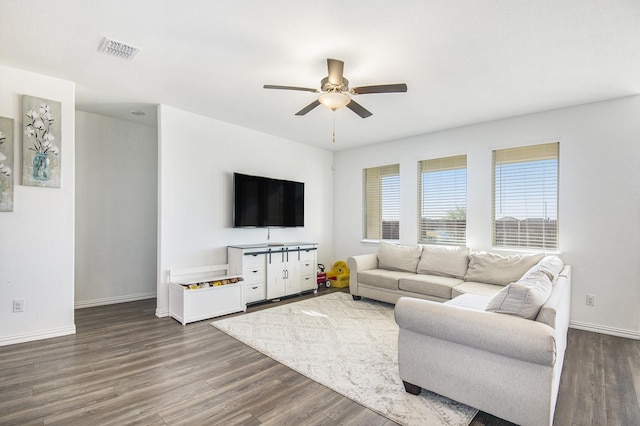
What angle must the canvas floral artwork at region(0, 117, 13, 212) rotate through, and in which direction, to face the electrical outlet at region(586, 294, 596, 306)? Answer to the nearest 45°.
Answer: approximately 45° to its left

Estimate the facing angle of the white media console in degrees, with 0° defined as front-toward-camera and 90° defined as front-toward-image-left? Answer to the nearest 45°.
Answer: approximately 315°

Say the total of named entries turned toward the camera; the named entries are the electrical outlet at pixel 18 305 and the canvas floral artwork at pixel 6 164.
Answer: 2

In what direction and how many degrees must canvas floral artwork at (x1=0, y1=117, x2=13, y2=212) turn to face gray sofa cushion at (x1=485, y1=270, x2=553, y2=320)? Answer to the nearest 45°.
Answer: approximately 45° to its left

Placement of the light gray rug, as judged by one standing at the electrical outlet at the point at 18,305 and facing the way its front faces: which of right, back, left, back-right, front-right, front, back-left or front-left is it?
front-left

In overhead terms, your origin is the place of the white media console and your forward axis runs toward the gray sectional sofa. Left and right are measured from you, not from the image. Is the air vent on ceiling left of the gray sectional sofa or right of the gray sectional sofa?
right

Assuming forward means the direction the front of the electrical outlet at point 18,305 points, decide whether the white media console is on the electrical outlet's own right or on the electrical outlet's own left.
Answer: on the electrical outlet's own left

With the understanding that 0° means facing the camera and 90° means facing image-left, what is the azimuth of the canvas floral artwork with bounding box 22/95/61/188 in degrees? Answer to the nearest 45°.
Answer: approximately 315°

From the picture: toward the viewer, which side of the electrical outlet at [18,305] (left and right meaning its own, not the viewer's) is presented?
front

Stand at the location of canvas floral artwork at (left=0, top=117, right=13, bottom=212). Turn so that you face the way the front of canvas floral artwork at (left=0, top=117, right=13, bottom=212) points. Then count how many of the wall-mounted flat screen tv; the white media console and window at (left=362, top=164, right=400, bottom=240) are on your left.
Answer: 3

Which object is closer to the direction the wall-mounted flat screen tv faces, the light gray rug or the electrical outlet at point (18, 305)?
the light gray rug

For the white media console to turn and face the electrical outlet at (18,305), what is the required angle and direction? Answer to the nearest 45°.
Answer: approximately 90° to its right
